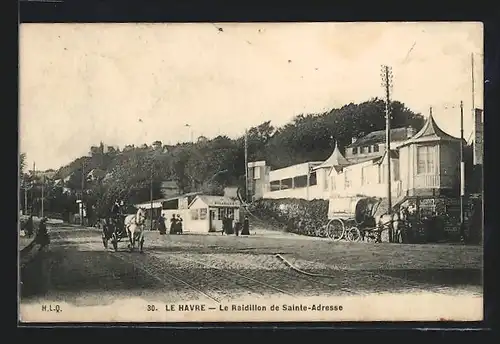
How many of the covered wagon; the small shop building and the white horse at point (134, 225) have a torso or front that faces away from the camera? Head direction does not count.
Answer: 0

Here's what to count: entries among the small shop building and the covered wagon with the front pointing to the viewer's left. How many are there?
0

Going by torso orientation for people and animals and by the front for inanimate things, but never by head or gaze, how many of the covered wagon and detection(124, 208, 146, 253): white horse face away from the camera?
0

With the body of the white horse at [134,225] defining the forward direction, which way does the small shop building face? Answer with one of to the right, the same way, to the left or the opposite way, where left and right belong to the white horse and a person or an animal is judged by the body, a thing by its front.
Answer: the same way

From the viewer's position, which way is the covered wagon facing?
facing the viewer and to the right of the viewer
